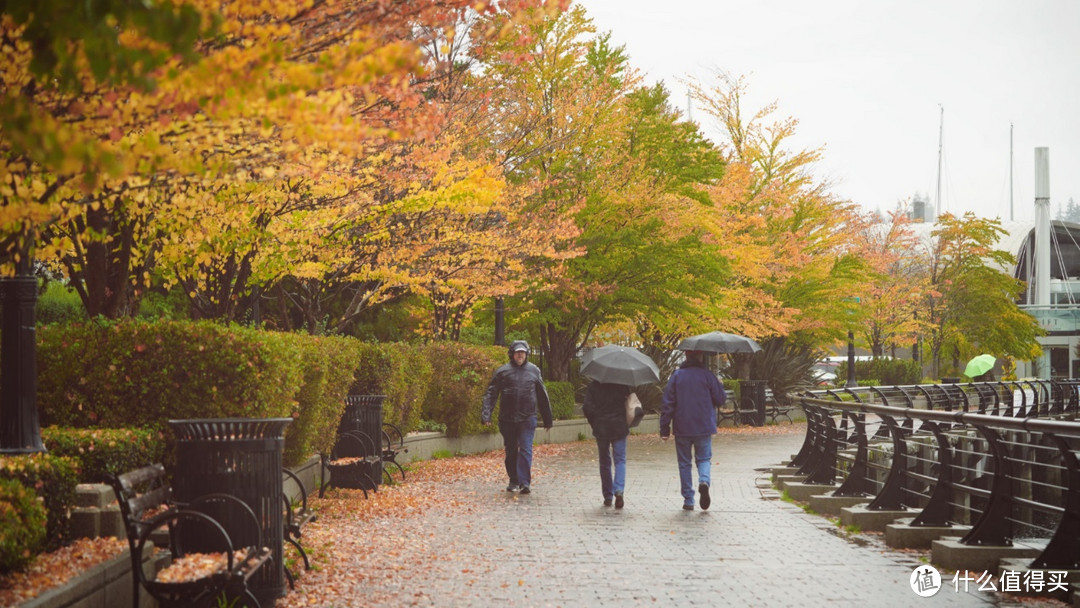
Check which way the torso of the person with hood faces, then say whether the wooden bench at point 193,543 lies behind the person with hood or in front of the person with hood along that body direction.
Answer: in front

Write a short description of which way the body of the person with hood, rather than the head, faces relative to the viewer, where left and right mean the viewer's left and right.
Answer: facing the viewer

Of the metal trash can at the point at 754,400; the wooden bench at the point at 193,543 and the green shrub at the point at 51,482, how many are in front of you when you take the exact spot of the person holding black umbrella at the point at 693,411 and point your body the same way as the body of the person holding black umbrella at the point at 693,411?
1

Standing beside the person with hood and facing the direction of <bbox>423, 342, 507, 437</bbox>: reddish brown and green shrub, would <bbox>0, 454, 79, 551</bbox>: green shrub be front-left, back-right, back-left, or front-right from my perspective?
back-left

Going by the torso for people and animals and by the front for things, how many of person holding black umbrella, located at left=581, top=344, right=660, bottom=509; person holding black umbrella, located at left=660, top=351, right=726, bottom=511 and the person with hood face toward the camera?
1

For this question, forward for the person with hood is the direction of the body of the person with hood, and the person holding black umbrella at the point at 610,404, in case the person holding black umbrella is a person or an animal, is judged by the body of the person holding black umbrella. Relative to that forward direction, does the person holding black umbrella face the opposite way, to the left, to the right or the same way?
the opposite way

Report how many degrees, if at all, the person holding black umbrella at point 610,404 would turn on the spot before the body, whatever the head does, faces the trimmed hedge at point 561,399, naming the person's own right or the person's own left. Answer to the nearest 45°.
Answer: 0° — they already face it

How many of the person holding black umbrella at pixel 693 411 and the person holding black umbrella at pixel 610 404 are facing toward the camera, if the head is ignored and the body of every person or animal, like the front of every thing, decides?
0

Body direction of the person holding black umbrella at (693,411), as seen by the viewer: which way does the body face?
away from the camera

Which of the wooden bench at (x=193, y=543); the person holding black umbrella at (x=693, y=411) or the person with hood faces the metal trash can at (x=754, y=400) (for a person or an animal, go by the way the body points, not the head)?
the person holding black umbrella

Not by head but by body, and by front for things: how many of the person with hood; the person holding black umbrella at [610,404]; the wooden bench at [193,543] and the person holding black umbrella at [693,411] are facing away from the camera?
2

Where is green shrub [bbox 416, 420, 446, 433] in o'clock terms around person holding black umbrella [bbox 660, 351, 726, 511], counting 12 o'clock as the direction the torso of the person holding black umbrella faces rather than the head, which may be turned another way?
The green shrub is roughly at 11 o'clock from the person holding black umbrella.

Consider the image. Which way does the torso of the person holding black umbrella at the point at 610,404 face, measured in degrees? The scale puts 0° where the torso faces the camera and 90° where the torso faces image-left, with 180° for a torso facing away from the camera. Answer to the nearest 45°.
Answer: approximately 180°

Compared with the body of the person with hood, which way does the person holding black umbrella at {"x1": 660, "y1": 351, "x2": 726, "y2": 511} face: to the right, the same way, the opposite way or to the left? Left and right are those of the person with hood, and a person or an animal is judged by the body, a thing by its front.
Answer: the opposite way

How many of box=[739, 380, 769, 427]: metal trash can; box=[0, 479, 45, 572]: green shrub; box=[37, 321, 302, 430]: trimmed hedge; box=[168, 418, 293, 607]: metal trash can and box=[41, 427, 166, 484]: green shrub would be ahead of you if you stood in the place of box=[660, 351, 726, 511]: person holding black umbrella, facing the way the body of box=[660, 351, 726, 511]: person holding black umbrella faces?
1

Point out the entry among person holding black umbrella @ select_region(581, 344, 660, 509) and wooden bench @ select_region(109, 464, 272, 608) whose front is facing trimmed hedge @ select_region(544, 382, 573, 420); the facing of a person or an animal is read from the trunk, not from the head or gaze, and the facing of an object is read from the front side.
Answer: the person holding black umbrella

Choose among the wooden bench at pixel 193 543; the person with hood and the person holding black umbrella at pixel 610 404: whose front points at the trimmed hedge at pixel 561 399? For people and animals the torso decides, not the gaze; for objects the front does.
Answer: the person holding black umbrella

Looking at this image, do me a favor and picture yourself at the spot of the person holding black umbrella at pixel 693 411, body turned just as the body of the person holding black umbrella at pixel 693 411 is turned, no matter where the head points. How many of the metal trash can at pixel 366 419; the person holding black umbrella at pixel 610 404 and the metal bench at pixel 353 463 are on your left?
3
